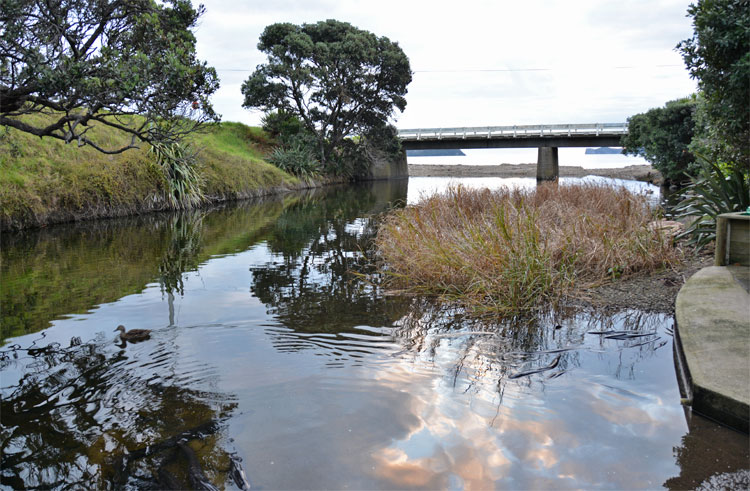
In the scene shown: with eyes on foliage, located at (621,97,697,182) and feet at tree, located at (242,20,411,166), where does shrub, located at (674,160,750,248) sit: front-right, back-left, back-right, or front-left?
front-right

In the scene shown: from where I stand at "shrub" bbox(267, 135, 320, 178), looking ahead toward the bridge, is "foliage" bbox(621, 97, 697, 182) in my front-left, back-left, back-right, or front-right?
front-right

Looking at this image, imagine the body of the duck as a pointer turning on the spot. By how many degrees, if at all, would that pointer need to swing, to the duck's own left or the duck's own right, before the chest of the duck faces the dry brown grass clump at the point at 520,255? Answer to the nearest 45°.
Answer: approximately 180°

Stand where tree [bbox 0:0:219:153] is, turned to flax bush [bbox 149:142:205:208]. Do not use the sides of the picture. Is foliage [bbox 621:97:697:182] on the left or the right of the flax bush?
right

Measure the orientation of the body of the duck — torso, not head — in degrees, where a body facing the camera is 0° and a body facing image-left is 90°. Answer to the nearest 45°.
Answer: approximately 90°

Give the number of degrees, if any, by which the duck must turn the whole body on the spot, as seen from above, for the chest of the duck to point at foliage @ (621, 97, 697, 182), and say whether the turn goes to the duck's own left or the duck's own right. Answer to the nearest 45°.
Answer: approximately 135° to the duck's own right

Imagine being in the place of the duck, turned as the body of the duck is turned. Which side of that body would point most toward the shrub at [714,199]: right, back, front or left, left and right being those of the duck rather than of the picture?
back

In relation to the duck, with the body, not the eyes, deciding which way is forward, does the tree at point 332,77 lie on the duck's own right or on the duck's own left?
on the duck's own right

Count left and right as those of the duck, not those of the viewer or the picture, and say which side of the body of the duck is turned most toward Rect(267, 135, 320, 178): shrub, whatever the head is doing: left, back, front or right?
right

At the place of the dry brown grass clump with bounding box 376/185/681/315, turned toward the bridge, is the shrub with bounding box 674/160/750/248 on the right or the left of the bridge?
right

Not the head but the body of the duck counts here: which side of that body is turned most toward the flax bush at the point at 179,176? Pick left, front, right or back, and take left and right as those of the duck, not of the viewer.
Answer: right
